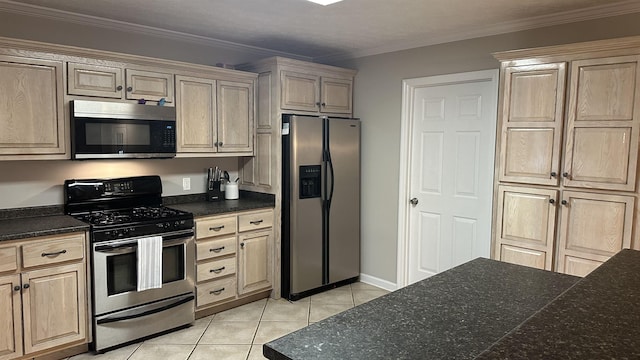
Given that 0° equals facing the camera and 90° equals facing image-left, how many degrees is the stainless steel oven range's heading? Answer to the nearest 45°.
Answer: approximately 315°

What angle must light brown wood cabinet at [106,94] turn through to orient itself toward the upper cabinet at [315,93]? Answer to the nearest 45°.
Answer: approximately 45° to its left

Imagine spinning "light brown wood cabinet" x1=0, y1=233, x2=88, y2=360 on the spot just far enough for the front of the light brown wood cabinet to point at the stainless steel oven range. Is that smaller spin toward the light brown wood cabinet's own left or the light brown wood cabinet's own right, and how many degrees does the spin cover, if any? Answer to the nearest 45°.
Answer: approximately 45° to the light brown wood cabinet's own left

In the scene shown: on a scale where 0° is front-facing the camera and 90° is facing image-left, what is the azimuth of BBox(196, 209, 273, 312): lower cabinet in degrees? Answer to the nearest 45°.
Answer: approximately 315°

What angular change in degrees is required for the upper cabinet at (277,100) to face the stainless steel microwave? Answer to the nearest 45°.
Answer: approximately 90° to its right

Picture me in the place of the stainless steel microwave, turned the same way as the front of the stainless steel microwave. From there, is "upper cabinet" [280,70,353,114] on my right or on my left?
on my left

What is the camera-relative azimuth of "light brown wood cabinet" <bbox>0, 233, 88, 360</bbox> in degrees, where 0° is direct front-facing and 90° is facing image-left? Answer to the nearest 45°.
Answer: approximately 315°

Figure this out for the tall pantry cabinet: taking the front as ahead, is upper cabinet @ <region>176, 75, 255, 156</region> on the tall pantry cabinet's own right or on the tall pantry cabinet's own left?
on the tall pantry cabinet's own right

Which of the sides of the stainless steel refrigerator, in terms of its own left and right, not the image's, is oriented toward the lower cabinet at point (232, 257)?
right
